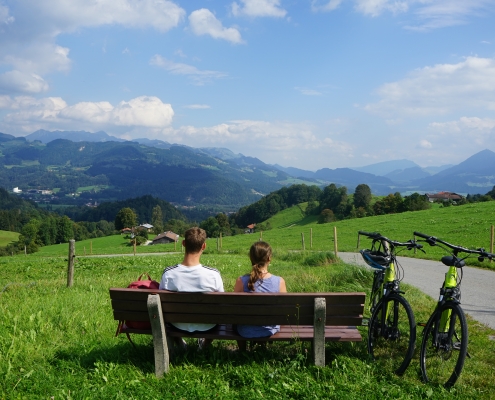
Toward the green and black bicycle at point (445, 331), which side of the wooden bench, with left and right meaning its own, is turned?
right

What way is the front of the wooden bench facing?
away from the camera

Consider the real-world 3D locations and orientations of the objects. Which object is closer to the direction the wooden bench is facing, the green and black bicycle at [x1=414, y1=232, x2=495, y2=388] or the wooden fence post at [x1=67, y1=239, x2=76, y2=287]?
the wooden fence post

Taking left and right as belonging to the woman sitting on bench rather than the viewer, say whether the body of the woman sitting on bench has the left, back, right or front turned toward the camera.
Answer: back

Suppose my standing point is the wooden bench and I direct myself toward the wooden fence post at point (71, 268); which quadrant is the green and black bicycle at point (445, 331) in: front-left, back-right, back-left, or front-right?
back-right

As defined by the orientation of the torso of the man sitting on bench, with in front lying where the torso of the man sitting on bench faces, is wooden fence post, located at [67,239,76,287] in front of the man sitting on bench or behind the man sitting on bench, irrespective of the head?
in front

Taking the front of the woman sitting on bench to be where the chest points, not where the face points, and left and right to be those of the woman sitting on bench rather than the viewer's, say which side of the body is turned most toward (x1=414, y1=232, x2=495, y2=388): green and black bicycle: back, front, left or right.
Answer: right

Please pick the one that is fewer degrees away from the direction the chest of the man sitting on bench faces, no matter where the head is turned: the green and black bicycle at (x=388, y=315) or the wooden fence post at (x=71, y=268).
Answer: the wooden fence post

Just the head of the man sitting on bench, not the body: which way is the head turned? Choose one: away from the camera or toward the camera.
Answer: away from the camera

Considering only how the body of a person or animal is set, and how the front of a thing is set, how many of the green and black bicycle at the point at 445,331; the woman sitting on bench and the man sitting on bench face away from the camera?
2

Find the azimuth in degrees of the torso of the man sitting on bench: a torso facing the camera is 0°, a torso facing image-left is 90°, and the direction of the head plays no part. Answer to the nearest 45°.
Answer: approximately 180°
